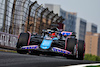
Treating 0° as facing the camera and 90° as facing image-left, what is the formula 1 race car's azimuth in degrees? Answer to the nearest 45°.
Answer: approximately 0°
